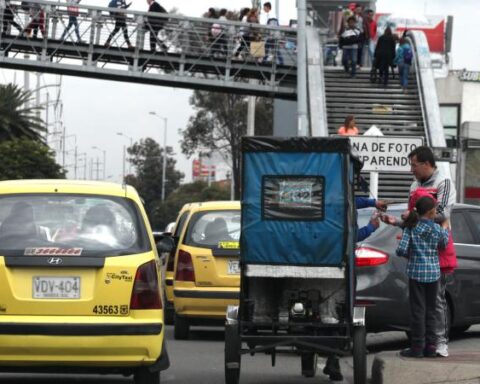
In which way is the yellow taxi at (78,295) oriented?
away from the camera

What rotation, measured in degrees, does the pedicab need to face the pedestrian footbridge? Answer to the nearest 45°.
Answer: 0° — it already faces it

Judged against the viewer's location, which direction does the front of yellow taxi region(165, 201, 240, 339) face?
facing away from the viewer

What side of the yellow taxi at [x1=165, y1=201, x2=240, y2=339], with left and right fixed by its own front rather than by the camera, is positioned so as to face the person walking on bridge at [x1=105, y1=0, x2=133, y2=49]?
front

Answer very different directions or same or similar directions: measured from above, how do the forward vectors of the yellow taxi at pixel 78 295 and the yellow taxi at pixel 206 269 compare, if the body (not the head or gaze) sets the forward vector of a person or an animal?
same or similar directions

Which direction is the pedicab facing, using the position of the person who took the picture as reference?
facing away from the viewer
